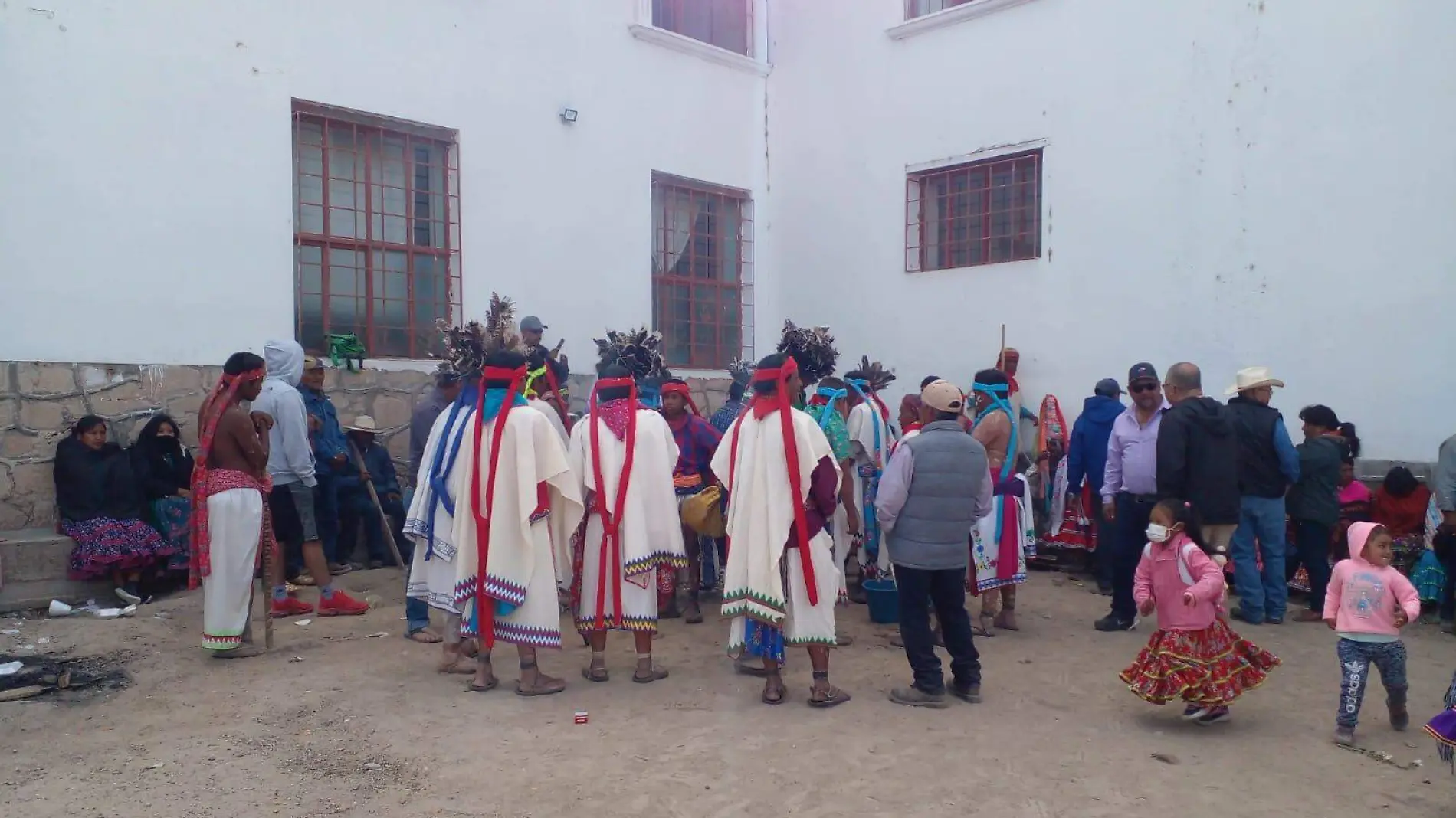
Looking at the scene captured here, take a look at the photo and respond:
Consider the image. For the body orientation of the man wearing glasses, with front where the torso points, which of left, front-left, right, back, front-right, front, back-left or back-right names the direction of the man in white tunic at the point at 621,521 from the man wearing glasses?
front-right

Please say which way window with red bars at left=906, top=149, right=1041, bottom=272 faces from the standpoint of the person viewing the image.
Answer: facing the viewer and to the left of the viewer

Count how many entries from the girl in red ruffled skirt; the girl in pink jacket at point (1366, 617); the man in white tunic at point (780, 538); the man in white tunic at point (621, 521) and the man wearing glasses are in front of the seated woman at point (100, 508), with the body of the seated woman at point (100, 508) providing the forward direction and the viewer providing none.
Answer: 5

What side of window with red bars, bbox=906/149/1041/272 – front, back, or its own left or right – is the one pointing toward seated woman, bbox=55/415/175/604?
front

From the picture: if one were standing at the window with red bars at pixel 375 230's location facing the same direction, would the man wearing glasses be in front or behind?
in front

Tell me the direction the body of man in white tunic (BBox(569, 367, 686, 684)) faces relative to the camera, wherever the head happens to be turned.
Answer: away from the camera

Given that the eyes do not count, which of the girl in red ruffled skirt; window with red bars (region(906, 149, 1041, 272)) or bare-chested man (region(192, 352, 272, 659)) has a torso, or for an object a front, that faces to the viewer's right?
the bare-chested man

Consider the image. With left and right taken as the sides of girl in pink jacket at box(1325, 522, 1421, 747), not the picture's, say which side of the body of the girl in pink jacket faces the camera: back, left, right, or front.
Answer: front

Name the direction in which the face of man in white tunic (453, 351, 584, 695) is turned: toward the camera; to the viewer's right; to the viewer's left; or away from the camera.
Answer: away from the camera

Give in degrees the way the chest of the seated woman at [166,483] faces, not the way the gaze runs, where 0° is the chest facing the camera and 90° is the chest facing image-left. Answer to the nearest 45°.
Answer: approximately 315°
